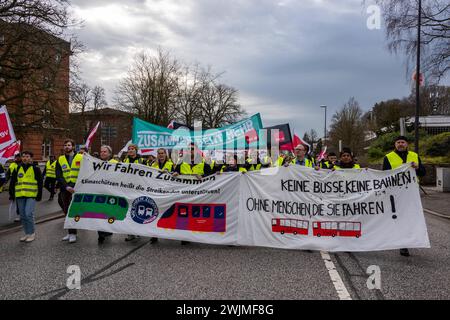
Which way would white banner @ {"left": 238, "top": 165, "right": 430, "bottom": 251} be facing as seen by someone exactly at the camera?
facing the viewer

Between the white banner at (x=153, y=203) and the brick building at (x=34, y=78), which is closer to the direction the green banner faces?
the white banner

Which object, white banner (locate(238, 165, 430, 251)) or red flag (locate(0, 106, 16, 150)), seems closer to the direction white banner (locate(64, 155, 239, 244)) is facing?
the white banner

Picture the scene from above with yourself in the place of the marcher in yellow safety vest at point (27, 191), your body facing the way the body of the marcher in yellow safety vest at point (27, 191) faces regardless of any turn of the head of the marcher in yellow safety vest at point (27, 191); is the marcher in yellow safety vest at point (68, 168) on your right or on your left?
on your left

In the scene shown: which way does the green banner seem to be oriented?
toward the camera

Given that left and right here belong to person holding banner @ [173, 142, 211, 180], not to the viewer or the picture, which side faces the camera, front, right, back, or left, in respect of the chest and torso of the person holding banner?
front

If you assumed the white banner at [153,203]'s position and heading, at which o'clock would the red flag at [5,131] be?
The red flag is roughly at 4 o'clock from the white banner.

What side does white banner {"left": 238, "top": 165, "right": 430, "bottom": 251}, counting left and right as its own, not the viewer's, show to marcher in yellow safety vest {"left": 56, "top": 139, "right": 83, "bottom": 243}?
right

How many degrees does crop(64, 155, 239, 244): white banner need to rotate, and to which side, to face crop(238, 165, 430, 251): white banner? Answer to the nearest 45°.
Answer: approximately 90° to its left

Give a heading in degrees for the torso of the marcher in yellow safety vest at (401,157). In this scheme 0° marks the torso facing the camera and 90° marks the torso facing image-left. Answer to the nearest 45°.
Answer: approximately 0°

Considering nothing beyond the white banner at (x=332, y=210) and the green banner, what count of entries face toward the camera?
2

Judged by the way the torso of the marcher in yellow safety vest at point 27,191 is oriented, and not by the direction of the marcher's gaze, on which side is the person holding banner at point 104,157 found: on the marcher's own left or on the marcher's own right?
on the marcher's own left

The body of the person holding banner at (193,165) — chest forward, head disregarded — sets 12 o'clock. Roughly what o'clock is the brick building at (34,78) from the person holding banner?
The brick building is roughly at 5 o'clock from the person holding banner.

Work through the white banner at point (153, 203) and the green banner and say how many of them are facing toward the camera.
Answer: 2
